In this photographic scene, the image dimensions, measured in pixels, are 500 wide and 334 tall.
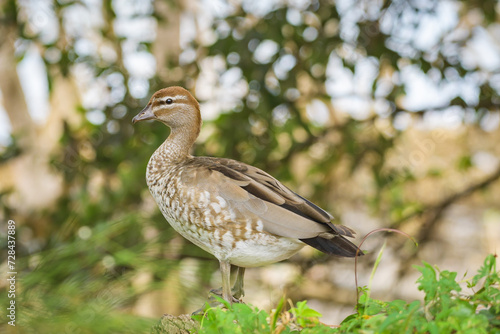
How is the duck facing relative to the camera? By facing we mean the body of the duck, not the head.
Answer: to the viewer's left
